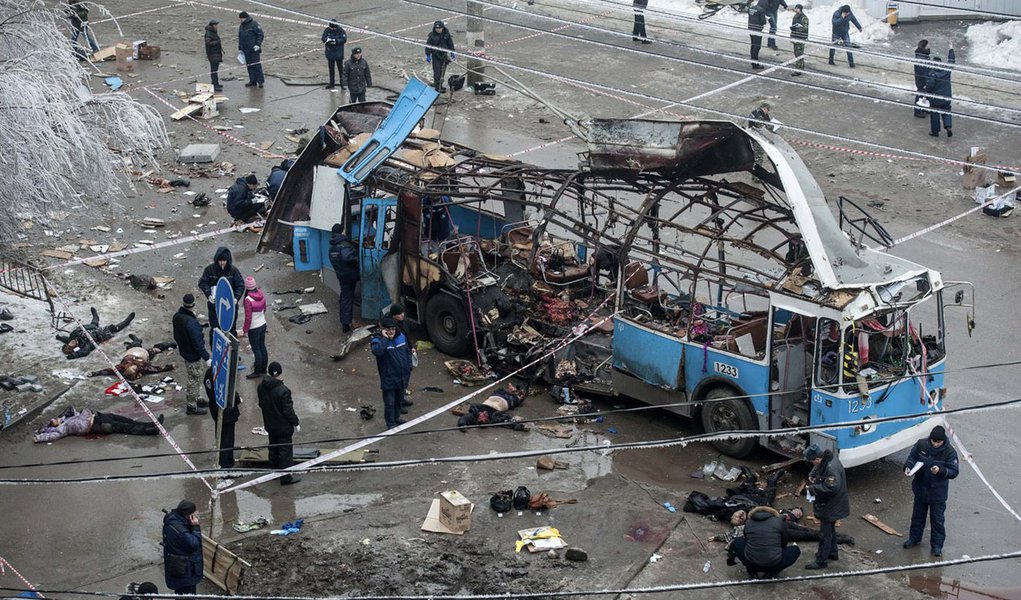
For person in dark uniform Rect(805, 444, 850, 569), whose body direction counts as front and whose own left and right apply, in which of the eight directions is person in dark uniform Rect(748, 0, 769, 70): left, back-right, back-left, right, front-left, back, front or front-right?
right

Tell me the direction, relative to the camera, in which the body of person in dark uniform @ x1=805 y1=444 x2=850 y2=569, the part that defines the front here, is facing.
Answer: to the viewer's left

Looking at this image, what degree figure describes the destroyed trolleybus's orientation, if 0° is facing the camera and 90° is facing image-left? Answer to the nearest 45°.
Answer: approximately 315°

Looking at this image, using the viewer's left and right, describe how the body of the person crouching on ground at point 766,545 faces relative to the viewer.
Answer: facing away from the viewer

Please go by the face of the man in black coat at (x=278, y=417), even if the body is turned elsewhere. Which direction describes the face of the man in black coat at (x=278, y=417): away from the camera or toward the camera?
away from the camera

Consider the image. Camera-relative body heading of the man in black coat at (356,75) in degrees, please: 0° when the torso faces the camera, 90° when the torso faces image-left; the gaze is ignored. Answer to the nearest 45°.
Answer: approximately 0°

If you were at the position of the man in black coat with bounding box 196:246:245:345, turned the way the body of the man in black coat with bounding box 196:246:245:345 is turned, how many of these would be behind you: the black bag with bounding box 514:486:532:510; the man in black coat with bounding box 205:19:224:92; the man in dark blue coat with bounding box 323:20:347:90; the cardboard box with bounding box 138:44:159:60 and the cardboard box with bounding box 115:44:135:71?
4

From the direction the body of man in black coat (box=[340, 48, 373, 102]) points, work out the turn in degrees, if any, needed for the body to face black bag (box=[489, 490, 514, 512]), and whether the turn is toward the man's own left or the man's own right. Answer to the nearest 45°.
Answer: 0° — they already face it

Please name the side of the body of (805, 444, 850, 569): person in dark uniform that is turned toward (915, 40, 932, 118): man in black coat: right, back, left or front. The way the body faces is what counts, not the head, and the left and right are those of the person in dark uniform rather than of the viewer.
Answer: right

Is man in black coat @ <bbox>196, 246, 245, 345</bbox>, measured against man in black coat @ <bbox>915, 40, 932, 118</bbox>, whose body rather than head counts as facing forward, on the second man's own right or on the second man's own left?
on the second man's own right

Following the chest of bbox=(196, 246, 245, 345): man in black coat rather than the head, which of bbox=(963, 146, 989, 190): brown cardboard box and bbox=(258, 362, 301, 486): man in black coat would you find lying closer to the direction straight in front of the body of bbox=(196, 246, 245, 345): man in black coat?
the man in black coat
